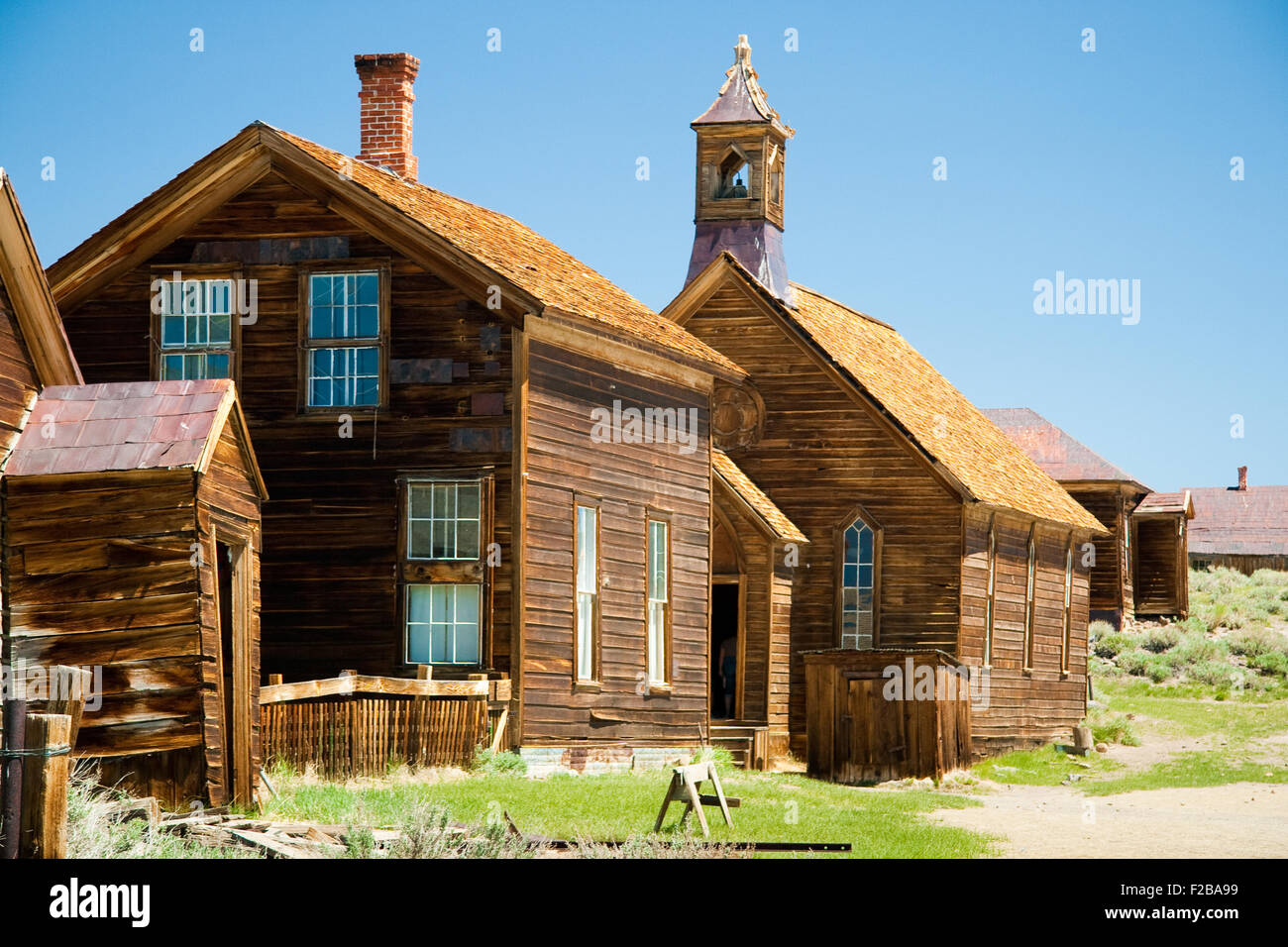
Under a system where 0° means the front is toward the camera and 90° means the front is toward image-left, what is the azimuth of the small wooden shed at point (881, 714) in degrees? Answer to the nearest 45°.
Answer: approximately 0°

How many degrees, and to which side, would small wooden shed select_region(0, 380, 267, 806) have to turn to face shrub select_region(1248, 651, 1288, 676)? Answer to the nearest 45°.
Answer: approximately 45° to its left

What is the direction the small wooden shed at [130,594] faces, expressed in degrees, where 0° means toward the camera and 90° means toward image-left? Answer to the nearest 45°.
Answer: approximately 270°

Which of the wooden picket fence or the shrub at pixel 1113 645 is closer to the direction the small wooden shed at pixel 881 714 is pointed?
the wooden picket fence

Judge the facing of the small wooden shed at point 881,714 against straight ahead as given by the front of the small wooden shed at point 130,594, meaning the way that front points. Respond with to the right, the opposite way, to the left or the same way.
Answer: to the right

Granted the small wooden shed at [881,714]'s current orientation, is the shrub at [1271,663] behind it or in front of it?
behind

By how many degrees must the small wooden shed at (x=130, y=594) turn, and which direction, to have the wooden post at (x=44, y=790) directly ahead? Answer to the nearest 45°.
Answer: approximately 90° to its right

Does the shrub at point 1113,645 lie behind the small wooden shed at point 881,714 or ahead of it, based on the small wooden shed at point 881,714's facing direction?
behind

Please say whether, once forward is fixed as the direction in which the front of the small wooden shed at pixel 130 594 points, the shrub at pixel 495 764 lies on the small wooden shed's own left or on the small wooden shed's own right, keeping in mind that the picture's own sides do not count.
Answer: on the small wooden shed's own left
